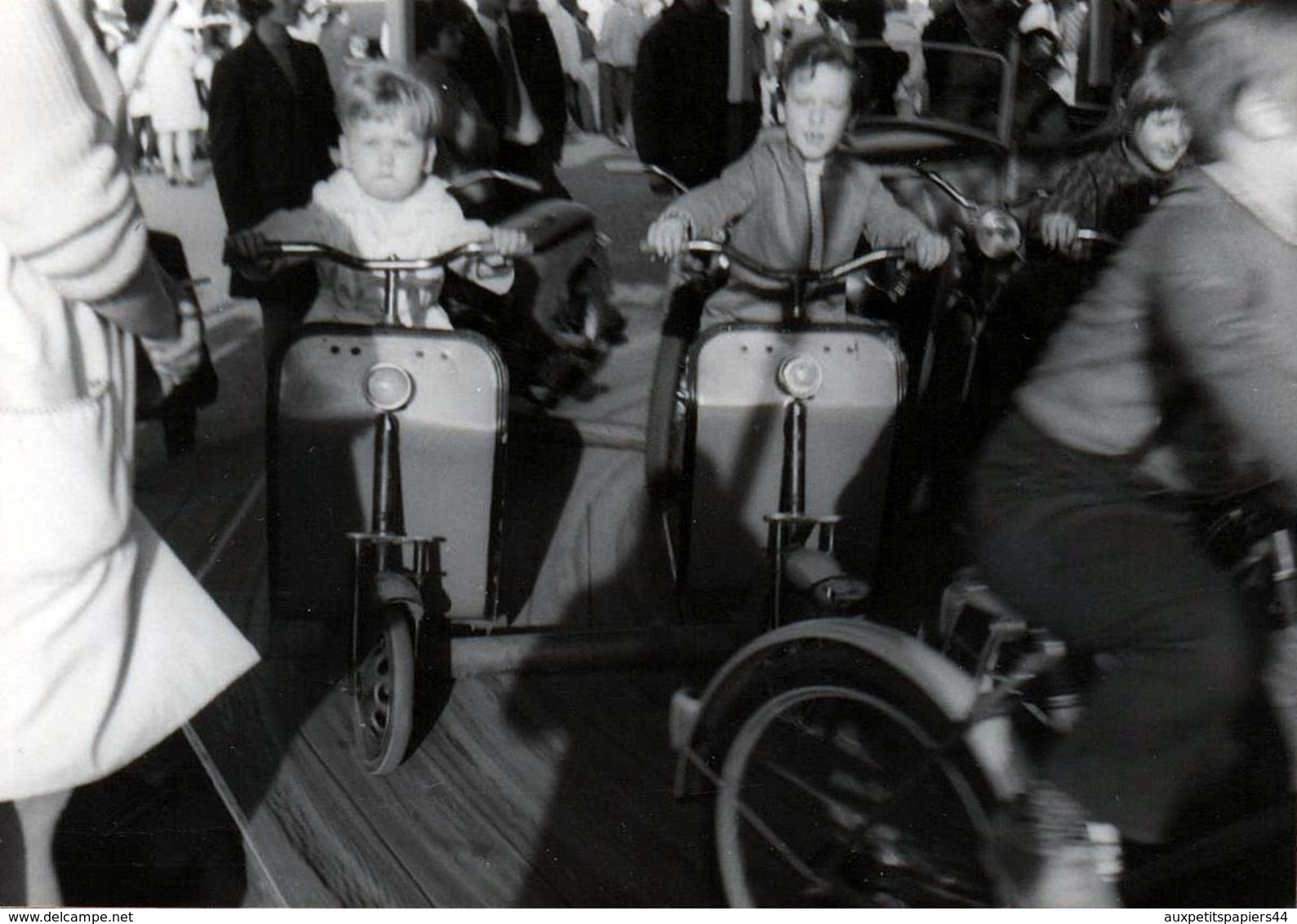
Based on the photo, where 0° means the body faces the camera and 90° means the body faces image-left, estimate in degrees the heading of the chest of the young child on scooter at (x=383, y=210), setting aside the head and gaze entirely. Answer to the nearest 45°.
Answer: approximately 0°

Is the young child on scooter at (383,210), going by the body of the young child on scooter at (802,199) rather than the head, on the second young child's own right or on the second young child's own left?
on the second young child's own right

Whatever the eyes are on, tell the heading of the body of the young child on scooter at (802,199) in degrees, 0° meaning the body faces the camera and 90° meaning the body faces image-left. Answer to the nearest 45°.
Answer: approximately 0°

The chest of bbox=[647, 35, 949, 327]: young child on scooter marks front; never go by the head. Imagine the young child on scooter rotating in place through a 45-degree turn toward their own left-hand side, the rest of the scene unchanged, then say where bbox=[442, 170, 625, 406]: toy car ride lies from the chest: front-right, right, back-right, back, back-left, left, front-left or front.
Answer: back

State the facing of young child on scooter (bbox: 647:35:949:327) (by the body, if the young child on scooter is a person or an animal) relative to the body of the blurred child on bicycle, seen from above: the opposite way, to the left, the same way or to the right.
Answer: to the right

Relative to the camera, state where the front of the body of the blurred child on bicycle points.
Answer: to the viewer's right

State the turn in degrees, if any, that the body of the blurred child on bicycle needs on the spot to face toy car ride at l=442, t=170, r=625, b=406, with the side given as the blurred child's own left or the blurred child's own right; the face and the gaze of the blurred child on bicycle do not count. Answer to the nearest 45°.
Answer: approximately 135° to the blurred child's own left

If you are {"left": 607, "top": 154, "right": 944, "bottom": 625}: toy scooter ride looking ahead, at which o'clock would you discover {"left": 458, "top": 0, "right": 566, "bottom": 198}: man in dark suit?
The man in dark suit is roughly at 4 o'clock from the toy scooter ride.
